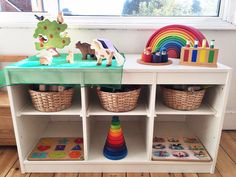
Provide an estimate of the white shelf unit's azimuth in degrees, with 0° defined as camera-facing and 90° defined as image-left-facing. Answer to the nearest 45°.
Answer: approximately 0°
